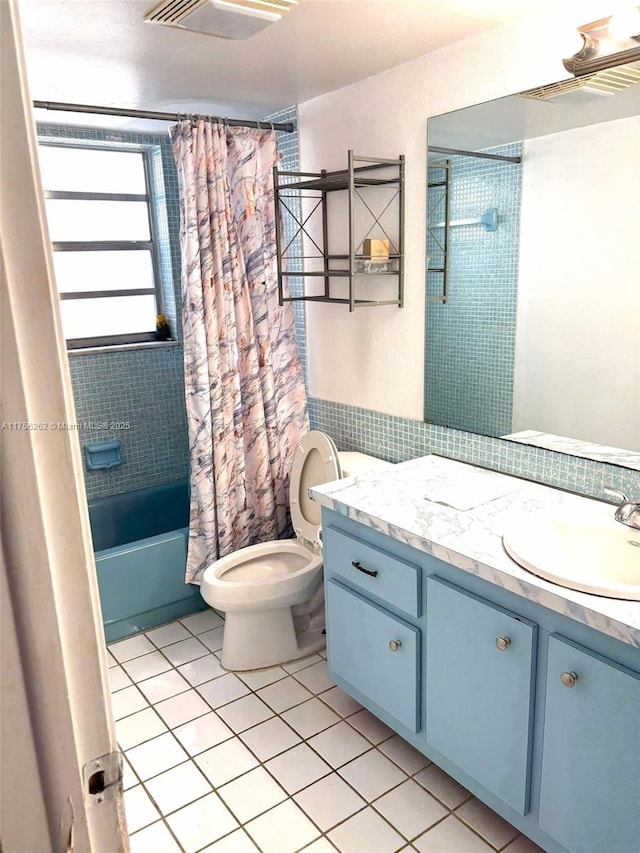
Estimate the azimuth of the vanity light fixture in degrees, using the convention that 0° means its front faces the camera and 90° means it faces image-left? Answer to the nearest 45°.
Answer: approximately 45°

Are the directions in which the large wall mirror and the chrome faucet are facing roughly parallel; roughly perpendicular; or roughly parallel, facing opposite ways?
roughly parallel

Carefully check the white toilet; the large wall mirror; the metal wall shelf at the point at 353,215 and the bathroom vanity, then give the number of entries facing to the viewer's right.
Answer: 0

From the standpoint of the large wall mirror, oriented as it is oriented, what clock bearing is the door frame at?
The door frame is roughly at 11 o'clock from the large wall mirror.

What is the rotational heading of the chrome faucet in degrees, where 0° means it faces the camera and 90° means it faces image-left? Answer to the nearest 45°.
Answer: approximately 45°

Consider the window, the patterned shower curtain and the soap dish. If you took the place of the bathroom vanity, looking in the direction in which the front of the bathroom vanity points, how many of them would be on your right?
3

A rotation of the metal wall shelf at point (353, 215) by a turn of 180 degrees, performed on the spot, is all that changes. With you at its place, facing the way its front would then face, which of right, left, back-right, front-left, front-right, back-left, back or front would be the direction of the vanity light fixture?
right

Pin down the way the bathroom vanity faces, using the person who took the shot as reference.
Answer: facing the viewer and to the left of the viewer

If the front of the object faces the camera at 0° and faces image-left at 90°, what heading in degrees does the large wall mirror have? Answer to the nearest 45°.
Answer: approximately 45°

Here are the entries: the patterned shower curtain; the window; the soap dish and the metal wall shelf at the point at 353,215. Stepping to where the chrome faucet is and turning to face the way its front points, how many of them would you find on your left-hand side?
0

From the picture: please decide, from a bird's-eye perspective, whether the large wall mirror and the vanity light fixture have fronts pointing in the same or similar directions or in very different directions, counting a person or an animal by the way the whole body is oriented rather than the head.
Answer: same or similar directions

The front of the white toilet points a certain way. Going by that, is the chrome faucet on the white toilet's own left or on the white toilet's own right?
on the white toilet's own left

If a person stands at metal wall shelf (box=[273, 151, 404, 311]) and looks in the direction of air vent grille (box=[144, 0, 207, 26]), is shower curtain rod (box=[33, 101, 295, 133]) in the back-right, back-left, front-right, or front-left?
front-right

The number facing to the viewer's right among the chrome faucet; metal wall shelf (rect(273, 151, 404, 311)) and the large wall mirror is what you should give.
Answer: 0
